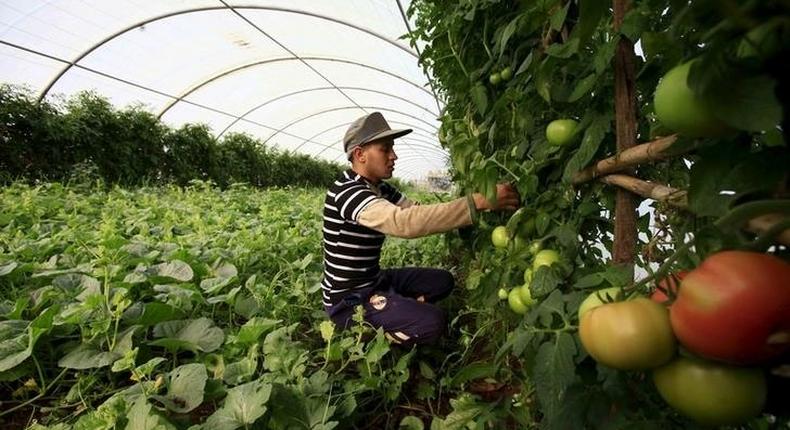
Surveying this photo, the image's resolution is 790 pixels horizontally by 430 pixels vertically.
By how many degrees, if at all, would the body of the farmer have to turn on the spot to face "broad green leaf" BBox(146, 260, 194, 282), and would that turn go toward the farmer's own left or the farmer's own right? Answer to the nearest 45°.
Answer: approximately 180°

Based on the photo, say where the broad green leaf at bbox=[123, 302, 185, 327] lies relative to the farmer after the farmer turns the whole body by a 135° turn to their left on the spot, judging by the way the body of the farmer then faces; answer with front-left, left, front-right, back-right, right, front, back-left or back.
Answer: left

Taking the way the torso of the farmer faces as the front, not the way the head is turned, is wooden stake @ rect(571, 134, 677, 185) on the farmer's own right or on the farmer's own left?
on the farmer's own right

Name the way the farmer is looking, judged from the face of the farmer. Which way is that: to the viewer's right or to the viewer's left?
to the viewer's right

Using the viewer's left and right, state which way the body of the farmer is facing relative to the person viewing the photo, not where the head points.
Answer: facing to the right of the viewer

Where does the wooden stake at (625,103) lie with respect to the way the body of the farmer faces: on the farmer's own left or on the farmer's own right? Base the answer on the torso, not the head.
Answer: on the farmer's own right

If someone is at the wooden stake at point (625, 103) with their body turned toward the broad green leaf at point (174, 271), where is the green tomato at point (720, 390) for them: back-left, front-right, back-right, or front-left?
back-left

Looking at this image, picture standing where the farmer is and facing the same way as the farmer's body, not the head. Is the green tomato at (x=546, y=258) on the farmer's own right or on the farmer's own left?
on the farmer's own right

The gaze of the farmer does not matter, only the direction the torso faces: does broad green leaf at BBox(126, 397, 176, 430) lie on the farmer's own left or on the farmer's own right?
on the farmer's own right

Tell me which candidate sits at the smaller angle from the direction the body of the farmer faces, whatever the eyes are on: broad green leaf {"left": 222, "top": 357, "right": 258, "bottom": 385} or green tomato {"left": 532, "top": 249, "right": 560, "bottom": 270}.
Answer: the green tomato

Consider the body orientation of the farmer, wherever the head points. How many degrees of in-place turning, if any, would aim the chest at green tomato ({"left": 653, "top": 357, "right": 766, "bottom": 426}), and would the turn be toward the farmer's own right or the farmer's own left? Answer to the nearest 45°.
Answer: approximately 90° to the farmer's own right
